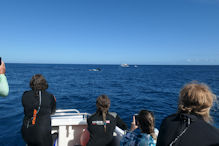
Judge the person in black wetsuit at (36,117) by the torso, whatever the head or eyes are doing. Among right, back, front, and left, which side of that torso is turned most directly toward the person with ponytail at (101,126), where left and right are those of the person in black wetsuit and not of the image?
right

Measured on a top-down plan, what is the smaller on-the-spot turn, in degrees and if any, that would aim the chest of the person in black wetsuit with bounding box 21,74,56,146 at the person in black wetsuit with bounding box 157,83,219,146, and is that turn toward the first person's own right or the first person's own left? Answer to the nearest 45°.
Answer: approximately 135° to the first person's own right

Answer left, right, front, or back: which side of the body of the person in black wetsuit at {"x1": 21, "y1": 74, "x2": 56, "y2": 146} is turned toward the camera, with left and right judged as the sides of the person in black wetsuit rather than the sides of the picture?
back

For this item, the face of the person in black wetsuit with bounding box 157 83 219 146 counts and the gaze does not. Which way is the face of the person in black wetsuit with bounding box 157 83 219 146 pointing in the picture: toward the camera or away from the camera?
away from the camera

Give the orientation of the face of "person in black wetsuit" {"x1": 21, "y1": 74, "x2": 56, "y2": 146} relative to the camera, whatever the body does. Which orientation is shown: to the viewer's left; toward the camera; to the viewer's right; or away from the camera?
away from the camera

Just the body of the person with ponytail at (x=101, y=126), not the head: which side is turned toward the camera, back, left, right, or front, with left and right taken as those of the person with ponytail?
back

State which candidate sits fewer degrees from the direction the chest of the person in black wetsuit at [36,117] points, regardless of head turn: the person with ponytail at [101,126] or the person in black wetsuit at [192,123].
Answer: the person with ponytail
